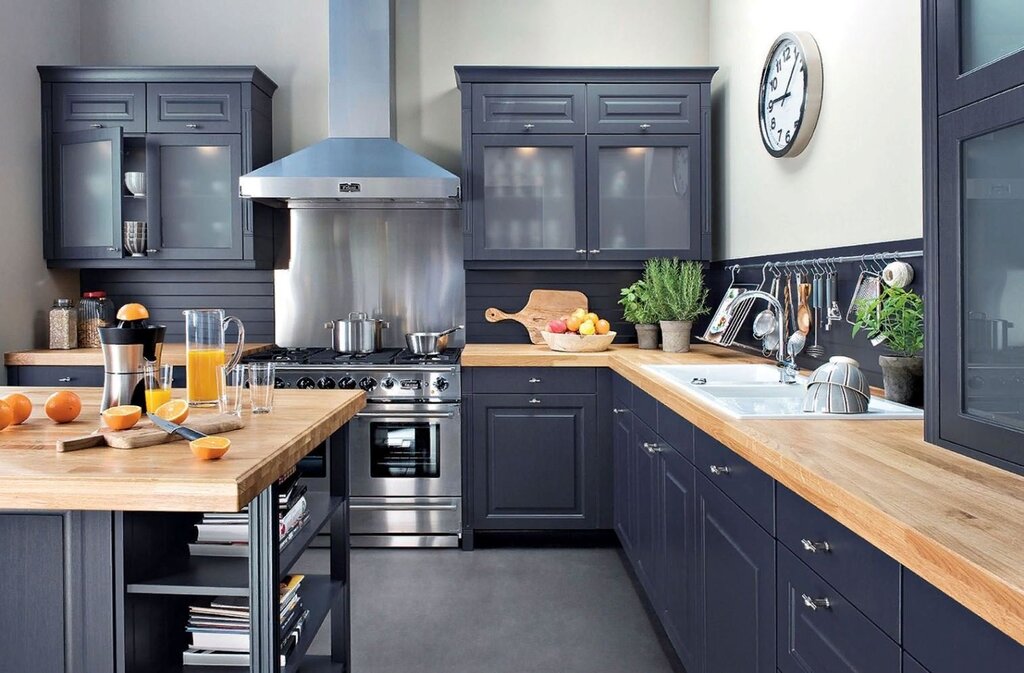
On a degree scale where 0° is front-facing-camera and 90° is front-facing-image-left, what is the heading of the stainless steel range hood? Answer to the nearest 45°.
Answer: approximately 0°

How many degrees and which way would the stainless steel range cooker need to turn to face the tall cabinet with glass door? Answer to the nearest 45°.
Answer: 0° — it already faces it

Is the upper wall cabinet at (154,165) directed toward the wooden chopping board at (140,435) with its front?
yes

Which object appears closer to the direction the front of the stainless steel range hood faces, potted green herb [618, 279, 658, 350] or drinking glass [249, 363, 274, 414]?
the drinking glass

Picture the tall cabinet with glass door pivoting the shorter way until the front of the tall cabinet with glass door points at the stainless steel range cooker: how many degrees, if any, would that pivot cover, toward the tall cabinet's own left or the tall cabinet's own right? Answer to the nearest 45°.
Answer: approximately 90° to the tall cabinet's own right

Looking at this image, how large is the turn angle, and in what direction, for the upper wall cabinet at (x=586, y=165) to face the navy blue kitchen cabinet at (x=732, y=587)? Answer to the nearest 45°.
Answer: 0° — it already faces it

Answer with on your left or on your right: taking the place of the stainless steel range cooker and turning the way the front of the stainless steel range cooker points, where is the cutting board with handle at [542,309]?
on your left

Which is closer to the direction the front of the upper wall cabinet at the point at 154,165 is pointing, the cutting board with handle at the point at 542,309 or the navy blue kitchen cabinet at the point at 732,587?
the navy blue kitchen cabinet

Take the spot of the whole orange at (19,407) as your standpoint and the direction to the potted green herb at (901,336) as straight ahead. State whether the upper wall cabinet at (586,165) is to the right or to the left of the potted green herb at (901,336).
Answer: left

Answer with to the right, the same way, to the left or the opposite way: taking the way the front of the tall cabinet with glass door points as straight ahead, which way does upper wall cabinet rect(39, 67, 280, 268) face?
to the left
